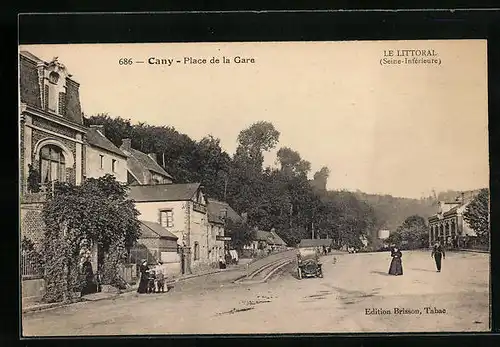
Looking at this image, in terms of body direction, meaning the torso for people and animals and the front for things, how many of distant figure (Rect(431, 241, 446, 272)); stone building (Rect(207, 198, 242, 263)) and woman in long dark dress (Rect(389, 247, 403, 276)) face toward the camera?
2

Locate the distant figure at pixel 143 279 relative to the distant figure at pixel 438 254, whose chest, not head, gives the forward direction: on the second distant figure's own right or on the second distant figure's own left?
on the second distant figure's own right

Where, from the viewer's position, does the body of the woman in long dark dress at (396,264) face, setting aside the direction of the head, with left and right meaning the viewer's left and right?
facing the viewer

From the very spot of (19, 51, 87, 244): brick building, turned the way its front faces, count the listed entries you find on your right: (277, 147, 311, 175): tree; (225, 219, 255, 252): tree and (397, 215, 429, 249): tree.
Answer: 0

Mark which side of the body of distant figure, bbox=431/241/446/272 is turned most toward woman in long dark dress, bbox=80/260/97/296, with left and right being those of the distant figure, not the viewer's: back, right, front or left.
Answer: right

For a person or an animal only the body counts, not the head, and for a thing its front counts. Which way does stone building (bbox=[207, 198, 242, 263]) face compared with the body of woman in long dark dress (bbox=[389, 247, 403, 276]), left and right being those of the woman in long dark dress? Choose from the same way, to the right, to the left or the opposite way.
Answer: to the left

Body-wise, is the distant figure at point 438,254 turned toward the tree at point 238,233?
no

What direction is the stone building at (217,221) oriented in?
to the viewer's right

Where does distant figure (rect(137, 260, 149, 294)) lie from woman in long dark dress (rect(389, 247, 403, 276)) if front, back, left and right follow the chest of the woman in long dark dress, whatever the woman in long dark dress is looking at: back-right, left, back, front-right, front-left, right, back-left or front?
right

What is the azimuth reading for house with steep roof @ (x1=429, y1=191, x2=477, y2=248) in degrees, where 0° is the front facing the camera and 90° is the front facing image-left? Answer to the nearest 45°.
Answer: approximately 45°

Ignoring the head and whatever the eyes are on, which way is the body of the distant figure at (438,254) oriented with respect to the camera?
toward the camera
